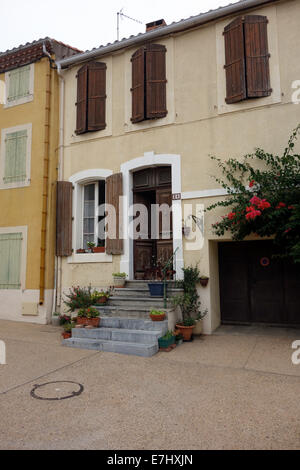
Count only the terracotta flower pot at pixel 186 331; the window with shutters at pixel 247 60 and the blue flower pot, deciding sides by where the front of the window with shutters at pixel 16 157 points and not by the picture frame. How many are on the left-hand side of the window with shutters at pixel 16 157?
3

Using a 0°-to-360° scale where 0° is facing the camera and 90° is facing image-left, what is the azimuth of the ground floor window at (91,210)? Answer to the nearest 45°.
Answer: approximately 45°

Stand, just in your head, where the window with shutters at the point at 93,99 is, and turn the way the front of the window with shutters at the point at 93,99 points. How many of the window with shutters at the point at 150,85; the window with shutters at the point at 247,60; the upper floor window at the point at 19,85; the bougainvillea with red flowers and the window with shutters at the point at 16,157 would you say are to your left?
3

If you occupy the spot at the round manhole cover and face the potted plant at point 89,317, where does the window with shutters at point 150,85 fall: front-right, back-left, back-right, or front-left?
front-right

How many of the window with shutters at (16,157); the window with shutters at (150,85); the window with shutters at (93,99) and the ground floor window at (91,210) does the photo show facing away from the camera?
0

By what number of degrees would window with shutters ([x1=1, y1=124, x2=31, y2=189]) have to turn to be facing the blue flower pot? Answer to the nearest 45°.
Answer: approximately 90° to its left

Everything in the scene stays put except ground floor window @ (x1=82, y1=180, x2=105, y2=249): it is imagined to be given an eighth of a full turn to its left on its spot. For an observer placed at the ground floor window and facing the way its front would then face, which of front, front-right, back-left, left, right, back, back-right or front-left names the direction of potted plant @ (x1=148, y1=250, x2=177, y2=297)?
front-left

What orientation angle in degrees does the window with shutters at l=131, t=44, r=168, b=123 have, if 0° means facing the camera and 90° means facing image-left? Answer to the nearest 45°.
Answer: approximately 45°

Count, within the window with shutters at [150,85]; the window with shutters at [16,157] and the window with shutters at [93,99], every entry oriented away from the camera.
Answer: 0

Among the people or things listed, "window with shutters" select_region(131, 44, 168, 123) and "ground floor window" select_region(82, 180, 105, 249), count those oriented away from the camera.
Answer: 0

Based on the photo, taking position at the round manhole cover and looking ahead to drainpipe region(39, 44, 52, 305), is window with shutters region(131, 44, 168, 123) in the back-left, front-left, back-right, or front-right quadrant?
front-right

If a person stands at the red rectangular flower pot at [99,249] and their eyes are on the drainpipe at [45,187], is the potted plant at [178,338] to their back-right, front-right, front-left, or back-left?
back-left

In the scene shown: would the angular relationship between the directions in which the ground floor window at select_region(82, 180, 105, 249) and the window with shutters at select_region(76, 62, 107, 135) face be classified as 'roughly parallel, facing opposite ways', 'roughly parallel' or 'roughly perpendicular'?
roughly parallel
